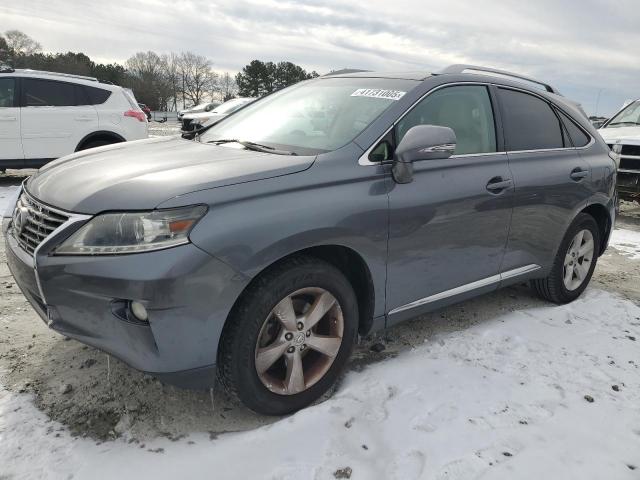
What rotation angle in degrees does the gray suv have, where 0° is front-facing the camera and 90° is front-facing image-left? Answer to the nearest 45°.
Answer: approximately 45°

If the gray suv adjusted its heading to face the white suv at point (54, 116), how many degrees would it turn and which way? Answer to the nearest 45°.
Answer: approximately 90° to its right

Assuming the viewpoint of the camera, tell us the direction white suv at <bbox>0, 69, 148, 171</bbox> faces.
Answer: facing to the left of the viewer

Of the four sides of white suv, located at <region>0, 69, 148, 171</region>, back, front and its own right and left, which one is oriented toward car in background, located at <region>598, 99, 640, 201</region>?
back

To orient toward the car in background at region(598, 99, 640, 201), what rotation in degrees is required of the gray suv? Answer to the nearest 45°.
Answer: approximately 180°
